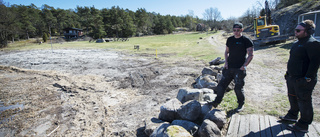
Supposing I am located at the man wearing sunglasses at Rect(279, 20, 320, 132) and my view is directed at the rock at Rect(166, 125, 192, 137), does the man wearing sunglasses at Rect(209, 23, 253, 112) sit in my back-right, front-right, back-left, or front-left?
front-right

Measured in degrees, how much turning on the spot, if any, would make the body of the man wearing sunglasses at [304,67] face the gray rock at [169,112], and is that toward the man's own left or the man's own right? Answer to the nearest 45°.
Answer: approximately 45° to the man's own right

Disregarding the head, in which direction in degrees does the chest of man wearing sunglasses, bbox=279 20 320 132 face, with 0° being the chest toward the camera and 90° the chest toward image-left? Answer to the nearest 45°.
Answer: approximately 45°

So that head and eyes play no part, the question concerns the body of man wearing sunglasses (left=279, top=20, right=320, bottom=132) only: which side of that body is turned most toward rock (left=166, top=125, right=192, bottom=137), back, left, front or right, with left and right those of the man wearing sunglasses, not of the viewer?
front

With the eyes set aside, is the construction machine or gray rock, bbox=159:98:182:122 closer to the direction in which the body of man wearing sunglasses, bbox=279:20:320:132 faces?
the gray rock

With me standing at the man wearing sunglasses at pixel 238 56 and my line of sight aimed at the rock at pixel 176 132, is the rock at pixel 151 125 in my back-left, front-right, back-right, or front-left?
front-right

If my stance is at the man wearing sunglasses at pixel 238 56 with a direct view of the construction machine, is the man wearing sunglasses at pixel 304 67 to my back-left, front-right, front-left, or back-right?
back-right

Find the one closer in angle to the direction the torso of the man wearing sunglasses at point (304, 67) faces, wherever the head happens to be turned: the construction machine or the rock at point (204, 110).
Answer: the rock
